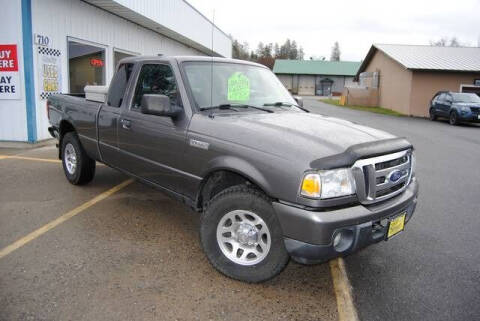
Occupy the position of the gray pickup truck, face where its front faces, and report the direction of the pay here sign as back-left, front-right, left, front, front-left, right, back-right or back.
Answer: back

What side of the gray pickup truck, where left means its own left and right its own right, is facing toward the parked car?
left

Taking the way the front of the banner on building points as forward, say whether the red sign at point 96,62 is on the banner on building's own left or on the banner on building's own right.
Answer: on the banner on building's own left

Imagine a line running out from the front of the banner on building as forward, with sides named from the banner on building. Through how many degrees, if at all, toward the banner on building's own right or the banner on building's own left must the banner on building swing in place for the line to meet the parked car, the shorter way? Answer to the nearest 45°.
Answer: approximately 45° to the banner on building's own left
